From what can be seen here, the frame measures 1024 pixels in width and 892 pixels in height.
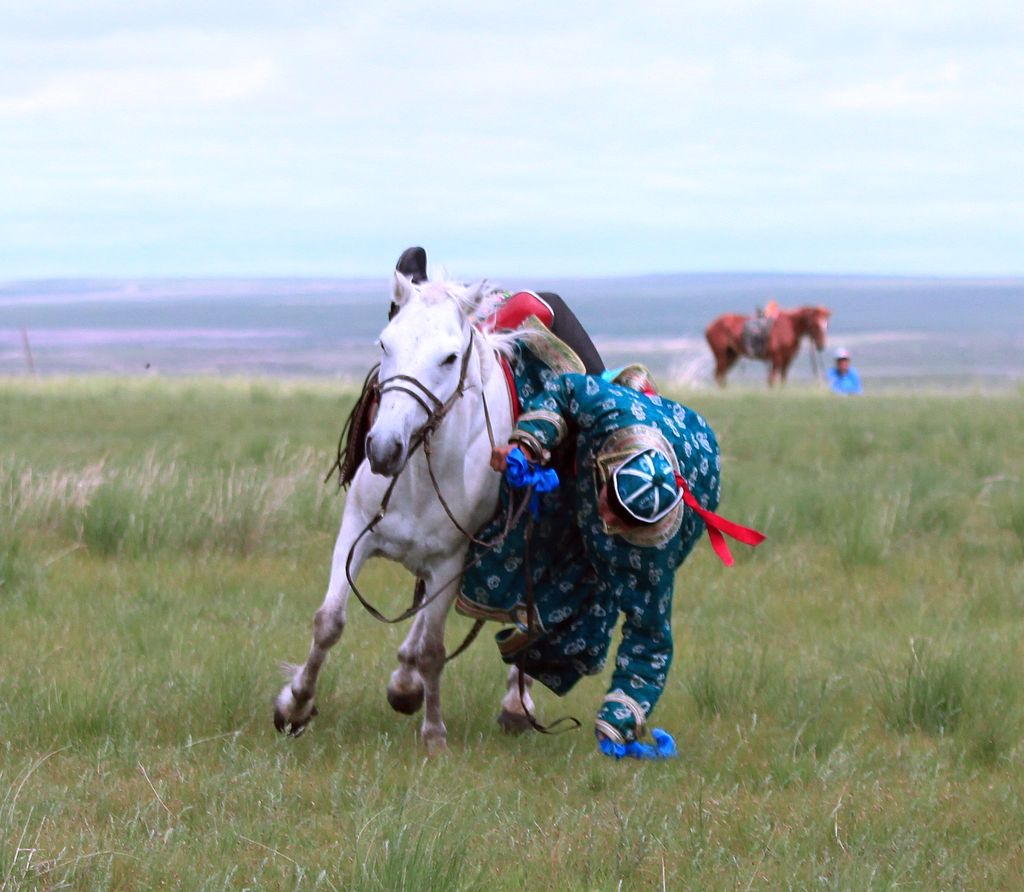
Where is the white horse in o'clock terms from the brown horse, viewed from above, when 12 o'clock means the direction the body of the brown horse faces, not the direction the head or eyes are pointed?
The white horse is roughly at 3 o'clock from the brown horse.

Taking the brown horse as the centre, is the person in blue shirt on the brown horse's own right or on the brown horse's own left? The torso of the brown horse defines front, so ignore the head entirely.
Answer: on the brown horse's own right

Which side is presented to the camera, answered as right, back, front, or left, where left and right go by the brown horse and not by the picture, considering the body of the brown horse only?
right

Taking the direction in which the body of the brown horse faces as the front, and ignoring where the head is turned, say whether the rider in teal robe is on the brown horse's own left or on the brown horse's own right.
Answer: on the brown horse's own right
